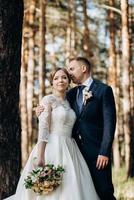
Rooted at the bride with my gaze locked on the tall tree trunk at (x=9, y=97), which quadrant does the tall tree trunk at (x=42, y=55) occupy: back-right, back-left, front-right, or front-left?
front-right

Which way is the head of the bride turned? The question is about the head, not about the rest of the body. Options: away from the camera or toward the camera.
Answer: toward the camera

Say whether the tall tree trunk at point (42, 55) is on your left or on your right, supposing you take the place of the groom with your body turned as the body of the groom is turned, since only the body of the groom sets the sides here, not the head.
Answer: on your right

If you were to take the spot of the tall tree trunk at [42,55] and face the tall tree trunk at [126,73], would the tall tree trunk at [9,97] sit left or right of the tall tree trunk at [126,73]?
right

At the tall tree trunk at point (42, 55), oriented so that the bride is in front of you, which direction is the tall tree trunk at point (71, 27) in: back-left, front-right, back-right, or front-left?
back-left

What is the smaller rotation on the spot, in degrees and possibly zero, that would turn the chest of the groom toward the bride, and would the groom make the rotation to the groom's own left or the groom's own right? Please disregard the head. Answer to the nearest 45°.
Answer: approximately 45° to the groom's own right

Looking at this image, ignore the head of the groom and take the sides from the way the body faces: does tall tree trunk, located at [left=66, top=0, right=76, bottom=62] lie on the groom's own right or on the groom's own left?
on the groom's own right

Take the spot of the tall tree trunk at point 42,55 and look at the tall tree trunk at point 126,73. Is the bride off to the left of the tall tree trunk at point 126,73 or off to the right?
right

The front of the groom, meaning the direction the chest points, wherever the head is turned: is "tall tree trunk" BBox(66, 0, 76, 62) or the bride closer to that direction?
the bride

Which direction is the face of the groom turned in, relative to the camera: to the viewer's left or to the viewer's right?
to the viewer's left

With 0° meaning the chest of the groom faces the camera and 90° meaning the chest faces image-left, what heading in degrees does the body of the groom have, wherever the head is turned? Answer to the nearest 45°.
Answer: approximately 45°
